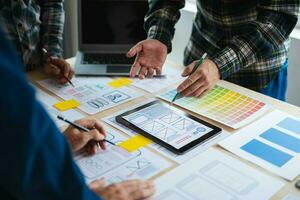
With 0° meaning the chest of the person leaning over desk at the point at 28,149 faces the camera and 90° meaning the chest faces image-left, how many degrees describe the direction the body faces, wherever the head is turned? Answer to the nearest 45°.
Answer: approximately 270°

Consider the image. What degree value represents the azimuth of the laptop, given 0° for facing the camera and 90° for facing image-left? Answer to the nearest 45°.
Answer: approximately 0°

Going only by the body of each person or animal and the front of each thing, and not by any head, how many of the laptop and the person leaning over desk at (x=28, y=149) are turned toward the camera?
1

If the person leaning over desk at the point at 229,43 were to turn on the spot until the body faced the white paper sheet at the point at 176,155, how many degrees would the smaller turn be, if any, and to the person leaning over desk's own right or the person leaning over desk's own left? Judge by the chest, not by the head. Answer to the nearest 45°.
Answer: approximately 45° to the person leaning over desk's own left

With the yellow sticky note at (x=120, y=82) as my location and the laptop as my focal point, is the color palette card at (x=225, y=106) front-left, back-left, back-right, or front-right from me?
back-right
